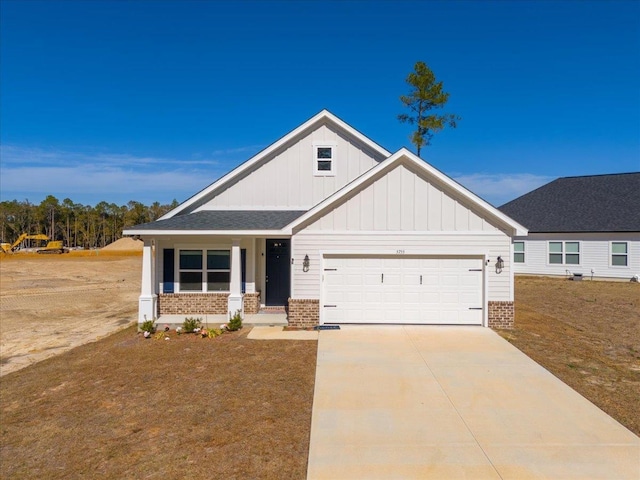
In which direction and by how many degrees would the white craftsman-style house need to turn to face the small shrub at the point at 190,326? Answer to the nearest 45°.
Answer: approximately 90° to its right

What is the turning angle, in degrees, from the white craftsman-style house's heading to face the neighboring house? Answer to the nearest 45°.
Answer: approximately 135° to its left

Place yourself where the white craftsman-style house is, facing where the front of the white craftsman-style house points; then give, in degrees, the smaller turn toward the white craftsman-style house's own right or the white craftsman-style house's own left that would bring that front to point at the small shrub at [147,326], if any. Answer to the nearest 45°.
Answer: approximately 90° to the white craftsman-style house's own right

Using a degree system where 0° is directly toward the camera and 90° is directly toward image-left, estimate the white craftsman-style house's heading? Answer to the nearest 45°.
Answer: approximately 0°

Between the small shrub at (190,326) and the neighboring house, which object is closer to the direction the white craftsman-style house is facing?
the small shrub
